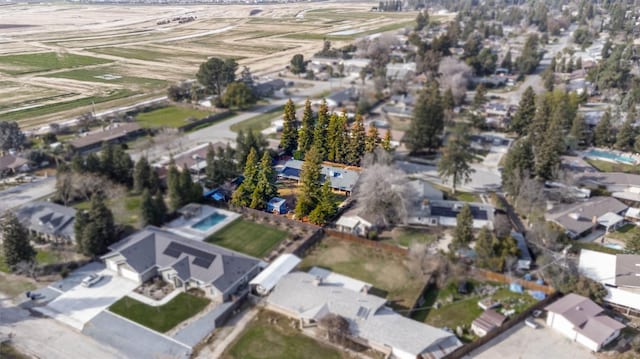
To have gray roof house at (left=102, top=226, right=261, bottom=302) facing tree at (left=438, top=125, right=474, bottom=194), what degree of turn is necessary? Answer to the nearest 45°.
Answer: approximately 135° to its left

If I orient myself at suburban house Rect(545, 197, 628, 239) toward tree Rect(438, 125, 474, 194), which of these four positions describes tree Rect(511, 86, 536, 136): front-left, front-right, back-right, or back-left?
front-right

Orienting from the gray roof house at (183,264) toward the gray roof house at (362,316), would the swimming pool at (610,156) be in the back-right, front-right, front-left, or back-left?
front-left

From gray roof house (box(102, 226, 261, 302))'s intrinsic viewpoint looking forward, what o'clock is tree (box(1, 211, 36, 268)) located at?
The tree is roughly at 2 o'clock from the gray roof house.

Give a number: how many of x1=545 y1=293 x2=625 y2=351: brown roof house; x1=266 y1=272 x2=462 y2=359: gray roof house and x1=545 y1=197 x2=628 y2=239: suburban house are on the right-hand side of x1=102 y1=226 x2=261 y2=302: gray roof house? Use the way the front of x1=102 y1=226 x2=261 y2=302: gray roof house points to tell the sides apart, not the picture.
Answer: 0

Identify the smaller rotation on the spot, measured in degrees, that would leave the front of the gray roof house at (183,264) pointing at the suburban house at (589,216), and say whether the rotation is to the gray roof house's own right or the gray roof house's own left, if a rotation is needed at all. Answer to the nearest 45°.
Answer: approximately 135° to the gray roof house's own left

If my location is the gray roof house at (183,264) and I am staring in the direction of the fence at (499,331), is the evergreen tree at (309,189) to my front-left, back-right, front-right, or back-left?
front-left

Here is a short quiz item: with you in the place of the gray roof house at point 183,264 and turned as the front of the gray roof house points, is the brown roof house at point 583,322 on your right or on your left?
on your left

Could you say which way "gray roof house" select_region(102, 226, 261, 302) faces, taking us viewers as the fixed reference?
facing the viewer and to the left of the viewer

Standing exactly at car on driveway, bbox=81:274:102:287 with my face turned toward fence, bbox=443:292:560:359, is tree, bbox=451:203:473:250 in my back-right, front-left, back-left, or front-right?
front-left

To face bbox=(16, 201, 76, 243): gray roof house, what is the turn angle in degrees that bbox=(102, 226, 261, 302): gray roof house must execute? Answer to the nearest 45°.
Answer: approximately 90° to its right

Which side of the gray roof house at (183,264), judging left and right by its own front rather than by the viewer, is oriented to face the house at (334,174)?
back

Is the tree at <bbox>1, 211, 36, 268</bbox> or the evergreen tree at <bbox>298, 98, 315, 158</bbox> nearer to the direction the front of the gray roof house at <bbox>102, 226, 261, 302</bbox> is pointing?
the tree

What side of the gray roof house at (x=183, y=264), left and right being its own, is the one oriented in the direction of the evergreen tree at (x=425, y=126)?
back

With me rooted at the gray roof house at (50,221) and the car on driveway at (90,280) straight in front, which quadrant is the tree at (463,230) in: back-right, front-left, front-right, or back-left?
front-left

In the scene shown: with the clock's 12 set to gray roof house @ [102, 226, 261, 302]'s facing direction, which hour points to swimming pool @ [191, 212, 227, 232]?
The swimming pool is roughly at 5 o'clock from the gray roof house.

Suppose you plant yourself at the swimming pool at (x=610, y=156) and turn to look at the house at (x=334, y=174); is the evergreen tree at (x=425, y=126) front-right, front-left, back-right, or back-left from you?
front-right

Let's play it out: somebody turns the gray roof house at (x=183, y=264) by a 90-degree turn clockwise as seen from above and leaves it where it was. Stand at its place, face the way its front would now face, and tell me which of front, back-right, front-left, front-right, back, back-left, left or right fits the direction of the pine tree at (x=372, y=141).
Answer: right

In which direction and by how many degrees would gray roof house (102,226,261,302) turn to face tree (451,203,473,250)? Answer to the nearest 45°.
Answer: approximately 135° to its left

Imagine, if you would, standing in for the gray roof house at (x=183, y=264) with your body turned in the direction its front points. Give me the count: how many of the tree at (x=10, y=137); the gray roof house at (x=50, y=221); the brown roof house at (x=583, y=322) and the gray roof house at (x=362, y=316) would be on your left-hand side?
2

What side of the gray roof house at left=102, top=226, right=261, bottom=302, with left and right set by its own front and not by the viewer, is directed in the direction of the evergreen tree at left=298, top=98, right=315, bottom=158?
back
